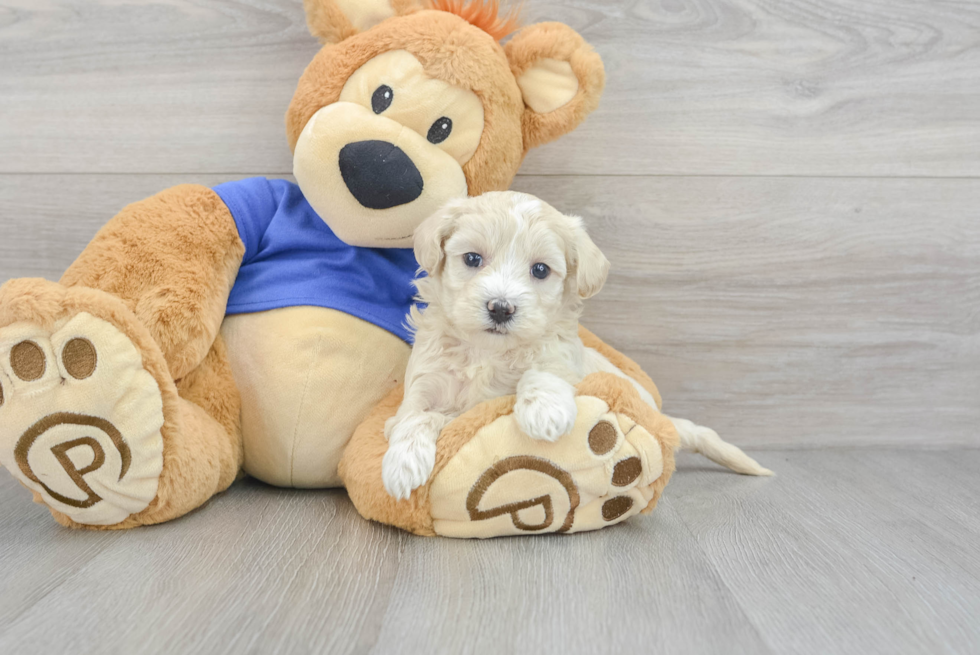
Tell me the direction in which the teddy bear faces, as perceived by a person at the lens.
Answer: facing the viewer
